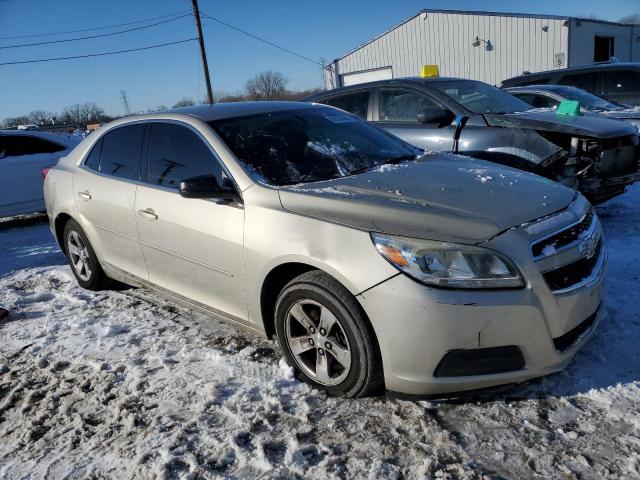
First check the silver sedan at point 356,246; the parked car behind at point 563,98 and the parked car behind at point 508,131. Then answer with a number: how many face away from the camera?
0

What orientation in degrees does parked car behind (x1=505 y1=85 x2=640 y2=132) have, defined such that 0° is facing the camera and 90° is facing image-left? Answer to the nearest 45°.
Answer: approximately 315°

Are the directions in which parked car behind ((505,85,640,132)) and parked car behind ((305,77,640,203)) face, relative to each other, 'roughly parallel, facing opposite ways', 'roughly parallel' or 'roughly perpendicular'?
roughly parallel

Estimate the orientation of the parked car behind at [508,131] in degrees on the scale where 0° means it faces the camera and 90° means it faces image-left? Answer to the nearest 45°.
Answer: approximately 315°

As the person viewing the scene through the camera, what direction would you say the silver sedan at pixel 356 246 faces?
facing the viewer and to the right of the viewer

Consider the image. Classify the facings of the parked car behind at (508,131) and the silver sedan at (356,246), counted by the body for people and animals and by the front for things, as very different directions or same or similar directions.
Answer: same or similar directions

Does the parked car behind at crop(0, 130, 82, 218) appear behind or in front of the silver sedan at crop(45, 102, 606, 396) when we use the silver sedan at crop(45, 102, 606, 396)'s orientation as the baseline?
behind

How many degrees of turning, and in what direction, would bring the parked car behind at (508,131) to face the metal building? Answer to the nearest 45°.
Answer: approximately 135° to its left

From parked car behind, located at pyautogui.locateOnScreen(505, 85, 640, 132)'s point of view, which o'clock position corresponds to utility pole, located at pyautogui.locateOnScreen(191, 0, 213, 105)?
The utility pole is roughly at 6 o'clock from the parked car behind.

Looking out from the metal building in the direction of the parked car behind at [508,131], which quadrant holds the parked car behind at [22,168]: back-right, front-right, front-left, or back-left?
front-right

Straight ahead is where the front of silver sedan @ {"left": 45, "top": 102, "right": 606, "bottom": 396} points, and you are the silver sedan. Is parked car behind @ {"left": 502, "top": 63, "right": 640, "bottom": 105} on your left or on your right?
on your left

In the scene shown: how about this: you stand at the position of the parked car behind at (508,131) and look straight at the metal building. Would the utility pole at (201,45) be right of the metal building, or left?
left

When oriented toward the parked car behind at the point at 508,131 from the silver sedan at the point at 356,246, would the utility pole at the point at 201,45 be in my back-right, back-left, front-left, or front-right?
front-left
